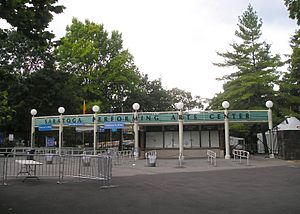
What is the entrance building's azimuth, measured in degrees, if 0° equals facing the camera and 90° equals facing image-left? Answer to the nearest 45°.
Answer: approximately 0°

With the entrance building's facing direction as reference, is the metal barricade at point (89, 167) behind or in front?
in front

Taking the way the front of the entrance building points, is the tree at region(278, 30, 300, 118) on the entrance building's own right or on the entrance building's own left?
on the entrance building's own left

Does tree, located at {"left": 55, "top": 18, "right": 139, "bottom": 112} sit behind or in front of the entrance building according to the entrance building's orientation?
behind

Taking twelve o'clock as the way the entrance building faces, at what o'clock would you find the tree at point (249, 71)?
The tree is roughly at 8 o'clock from the entrance building.

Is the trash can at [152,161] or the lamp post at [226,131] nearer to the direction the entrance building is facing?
the trash can

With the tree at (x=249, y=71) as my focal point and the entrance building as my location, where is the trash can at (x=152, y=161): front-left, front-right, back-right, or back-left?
back-right

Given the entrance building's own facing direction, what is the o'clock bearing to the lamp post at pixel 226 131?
The lamp post is roughly at 10 o'clock from the entrance building.
